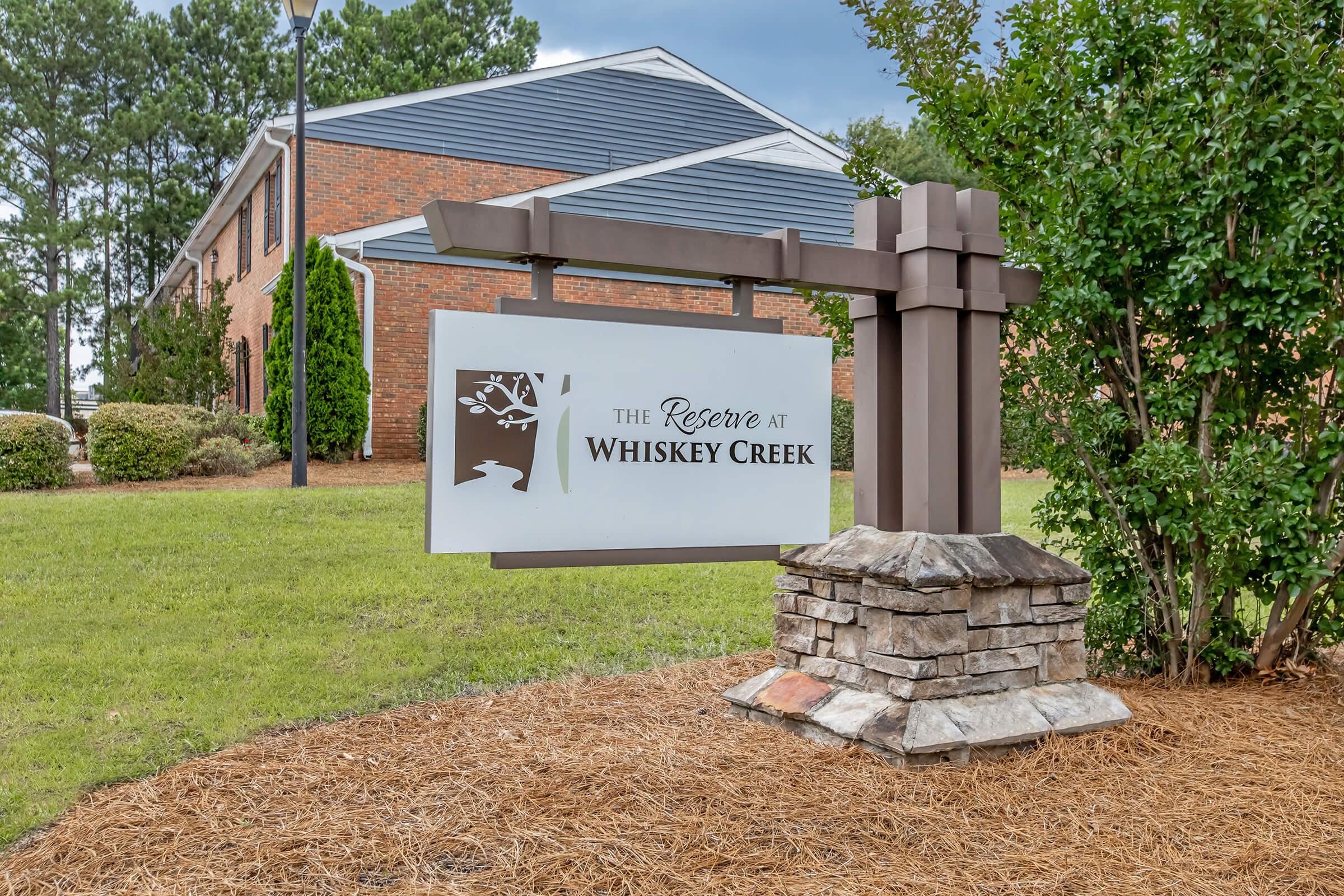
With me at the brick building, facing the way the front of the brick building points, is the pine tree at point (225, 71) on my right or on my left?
on my right

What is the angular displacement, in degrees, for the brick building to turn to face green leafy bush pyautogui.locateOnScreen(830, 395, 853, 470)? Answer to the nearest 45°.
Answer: approximately 90° to its left

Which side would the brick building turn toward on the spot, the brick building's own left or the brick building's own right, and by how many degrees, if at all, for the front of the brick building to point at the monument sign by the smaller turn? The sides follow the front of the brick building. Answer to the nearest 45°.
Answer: approximately 45° to the brick building's own left

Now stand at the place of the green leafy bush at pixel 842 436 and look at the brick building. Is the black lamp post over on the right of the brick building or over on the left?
left

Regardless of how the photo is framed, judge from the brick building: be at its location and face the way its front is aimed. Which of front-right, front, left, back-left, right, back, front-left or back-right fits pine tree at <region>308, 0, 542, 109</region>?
back-right

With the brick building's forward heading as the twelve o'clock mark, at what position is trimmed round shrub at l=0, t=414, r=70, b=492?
The trimmed round shrub is roughly at 12 o'clock from the brick building.

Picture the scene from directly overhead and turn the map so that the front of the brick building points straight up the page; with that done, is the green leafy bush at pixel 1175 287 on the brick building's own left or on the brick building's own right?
on the brick building's own left

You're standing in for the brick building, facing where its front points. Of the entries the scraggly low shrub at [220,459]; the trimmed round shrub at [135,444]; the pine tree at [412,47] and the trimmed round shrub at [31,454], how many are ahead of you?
3

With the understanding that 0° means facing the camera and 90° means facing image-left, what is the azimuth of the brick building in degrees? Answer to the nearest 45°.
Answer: approximately 45°

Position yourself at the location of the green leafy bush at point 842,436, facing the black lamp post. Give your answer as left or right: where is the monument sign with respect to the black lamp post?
left

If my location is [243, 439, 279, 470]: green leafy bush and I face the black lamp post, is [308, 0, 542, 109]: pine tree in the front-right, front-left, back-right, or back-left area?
back-left

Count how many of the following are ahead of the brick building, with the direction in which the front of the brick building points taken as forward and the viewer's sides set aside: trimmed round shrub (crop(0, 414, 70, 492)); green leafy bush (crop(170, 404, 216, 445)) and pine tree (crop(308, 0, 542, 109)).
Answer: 2
